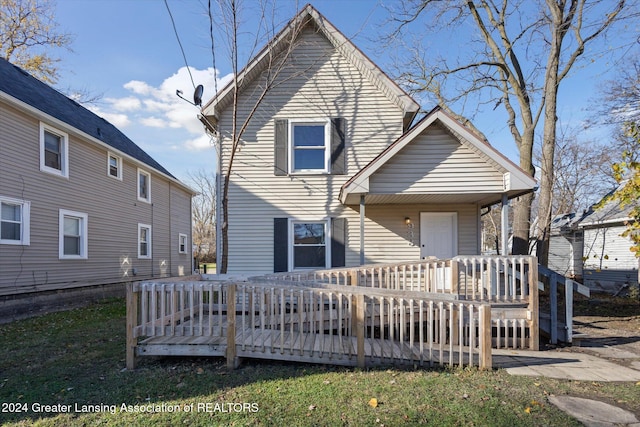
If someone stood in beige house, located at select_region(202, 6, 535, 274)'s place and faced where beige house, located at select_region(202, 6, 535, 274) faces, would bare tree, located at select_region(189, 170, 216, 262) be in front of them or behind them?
behind

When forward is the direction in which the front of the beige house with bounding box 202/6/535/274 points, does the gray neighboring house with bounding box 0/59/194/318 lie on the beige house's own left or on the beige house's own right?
on the beige house's own right

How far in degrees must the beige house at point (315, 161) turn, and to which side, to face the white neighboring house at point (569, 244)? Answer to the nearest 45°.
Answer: approximately 135° to its left

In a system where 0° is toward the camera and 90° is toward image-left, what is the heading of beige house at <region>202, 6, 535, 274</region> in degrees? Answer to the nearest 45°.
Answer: approximately 0°
